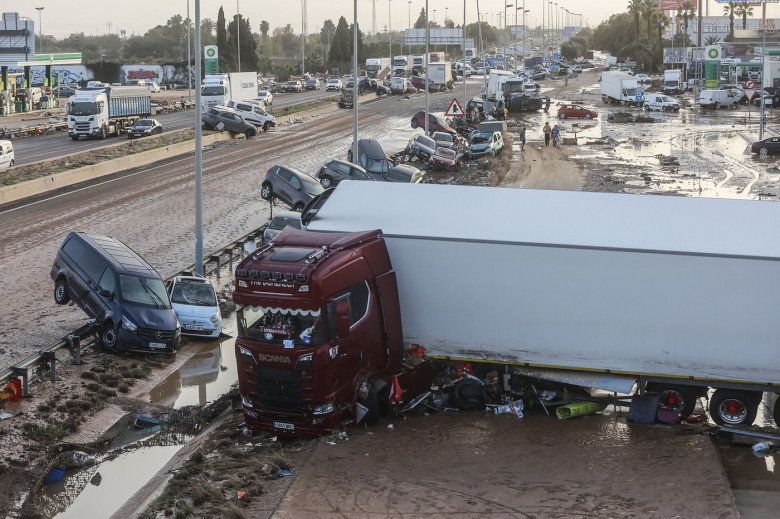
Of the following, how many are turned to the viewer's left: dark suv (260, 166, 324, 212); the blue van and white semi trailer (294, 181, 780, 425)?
1

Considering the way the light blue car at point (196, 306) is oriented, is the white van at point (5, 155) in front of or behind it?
behind

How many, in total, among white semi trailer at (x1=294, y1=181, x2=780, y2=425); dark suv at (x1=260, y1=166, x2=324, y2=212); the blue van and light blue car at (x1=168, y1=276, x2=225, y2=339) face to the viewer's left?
1

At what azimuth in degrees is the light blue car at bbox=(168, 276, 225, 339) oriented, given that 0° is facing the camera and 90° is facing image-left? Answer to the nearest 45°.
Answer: approximately 0°

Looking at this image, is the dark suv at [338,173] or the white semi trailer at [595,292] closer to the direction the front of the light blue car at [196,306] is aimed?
the white semi trailer

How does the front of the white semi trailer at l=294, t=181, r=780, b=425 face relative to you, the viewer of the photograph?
facing to the left of the viewer

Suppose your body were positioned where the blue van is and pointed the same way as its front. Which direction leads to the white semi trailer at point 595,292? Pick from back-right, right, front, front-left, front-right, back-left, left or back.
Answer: front
